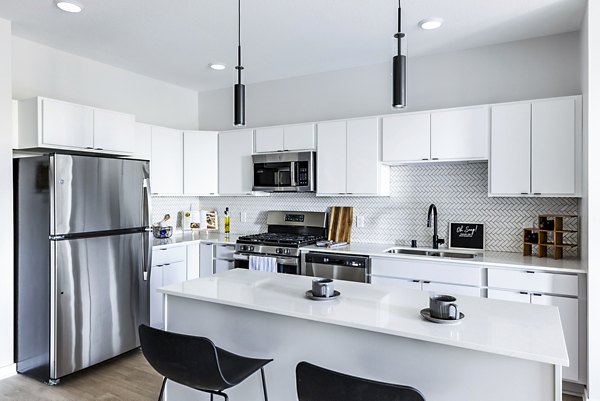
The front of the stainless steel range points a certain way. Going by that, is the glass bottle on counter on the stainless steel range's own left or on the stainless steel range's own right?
on the stainless steel range's own right

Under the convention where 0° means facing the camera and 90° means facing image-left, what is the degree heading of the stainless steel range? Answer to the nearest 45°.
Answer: approximately 45°

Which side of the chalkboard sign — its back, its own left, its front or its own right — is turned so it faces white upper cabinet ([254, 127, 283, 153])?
right

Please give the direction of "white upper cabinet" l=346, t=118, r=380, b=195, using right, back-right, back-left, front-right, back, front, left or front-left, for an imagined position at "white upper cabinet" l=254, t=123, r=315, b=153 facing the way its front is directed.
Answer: left

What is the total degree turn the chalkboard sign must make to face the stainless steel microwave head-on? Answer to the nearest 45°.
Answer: approximately 90° to its right

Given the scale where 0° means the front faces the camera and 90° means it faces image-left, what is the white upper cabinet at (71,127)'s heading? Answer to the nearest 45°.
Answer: approximately 315°

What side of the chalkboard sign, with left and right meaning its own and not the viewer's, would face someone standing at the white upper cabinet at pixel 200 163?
right

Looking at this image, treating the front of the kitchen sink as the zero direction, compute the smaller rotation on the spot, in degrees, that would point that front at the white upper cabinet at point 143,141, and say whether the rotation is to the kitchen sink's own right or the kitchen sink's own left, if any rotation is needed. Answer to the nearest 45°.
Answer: approximately 90° to the kitchen sink's own right

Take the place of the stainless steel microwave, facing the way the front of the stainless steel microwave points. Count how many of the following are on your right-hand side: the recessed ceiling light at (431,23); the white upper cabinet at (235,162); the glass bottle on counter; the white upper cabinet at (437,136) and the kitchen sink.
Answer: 2

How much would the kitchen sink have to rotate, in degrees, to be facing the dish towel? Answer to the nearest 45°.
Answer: approximately 90° to its right

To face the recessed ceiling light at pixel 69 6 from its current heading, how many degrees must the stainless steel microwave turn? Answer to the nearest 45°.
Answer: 0° — it already faces it

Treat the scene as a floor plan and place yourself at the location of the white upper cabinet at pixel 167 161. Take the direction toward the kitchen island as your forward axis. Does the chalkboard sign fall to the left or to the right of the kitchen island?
left
